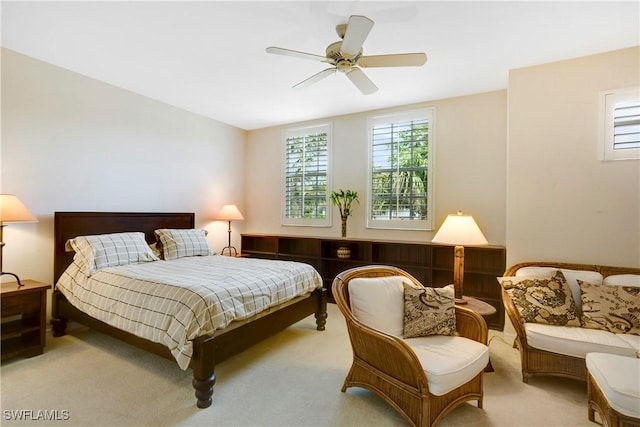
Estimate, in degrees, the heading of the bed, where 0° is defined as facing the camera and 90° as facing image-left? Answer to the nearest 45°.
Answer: approximately 315°

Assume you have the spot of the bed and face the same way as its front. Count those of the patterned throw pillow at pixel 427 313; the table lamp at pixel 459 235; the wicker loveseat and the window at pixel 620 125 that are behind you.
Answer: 0

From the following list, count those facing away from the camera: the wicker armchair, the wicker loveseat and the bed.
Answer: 0

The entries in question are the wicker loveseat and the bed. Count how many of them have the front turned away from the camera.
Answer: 0

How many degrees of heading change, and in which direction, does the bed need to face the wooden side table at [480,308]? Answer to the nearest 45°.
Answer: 0° — it already faces it

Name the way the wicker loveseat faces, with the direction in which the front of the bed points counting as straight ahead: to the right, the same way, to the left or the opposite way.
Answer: to the right

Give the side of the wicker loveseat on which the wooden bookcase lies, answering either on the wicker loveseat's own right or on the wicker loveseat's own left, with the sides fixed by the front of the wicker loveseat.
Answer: on the wicker loveseat's own right

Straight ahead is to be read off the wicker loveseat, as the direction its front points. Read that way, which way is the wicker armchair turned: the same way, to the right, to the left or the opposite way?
to the left

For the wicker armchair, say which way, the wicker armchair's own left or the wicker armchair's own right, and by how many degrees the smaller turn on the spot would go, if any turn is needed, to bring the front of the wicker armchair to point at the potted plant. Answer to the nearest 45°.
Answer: approximately 135° to the wicker armchair's own left

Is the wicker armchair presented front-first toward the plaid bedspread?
no

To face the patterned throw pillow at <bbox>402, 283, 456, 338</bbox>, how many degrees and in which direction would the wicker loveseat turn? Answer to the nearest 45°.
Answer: approximately 45° to its right

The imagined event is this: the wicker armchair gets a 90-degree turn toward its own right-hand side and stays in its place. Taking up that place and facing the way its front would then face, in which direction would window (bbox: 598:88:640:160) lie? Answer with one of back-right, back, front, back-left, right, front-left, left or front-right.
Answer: back
